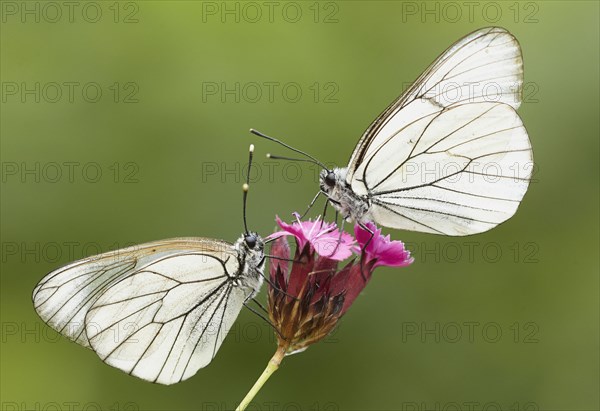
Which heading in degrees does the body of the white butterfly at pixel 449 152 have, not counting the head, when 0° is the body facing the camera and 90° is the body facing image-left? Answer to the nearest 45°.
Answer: approximately 90°

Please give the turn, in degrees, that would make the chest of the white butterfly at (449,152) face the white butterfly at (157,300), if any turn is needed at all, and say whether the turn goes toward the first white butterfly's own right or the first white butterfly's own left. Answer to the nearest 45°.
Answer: approximately 45° to the first white butterfly's own left
